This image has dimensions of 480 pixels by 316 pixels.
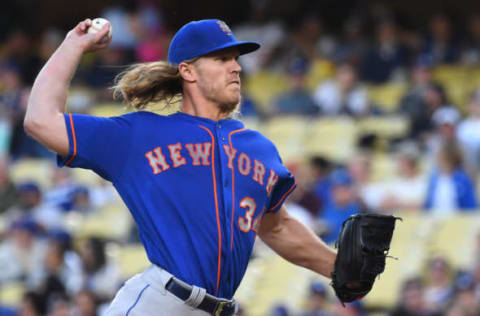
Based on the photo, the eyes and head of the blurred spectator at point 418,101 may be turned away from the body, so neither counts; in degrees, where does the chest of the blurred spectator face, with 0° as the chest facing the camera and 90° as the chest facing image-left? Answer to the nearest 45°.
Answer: approximately 0°

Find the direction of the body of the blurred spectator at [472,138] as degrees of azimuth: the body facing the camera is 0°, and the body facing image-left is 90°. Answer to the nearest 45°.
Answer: approximately 0°

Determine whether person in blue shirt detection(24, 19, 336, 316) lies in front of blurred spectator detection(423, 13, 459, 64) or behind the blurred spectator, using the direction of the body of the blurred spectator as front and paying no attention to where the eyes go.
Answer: in front

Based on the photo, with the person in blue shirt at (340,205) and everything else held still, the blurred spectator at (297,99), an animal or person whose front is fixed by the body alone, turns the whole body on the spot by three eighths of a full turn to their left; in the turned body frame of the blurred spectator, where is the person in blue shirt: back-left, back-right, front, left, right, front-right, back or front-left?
back-right

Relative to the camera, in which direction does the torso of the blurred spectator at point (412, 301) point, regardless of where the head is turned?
toward the camera

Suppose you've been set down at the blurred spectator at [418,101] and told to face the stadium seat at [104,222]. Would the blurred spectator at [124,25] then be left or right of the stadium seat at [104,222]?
right

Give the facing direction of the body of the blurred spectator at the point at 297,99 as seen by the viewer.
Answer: toward the camera

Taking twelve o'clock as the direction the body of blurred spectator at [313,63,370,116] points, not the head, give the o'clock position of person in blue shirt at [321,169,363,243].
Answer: The person in blue shirt is roughly at 12 o'clock from the blurred spectator.

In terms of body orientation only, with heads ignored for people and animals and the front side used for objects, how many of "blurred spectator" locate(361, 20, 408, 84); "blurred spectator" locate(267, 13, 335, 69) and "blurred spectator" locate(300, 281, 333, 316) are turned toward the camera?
3

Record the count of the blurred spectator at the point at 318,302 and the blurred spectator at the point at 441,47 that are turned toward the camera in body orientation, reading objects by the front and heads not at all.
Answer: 2

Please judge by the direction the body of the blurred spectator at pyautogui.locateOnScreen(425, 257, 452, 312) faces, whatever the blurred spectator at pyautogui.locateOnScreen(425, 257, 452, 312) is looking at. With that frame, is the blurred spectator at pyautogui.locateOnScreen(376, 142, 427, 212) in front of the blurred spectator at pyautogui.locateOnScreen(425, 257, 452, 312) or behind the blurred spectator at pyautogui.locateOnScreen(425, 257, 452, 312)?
behind

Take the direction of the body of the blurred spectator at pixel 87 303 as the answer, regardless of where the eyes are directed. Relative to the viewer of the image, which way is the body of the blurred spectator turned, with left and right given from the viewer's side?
facing the viewer

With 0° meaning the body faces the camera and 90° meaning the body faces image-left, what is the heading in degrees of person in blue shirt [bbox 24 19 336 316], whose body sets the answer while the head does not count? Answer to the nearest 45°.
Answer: approximately 315°
